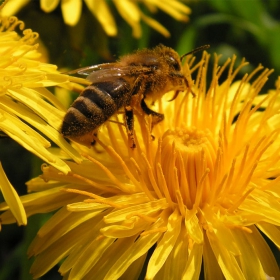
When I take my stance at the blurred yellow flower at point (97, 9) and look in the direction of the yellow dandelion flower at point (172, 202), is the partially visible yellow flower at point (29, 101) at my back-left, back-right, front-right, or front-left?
front-right

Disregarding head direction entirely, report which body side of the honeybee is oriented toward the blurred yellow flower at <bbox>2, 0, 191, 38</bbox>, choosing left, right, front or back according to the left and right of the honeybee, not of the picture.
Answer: left

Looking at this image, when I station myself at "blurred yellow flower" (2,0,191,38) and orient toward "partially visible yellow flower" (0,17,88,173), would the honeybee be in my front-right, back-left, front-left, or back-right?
front-left

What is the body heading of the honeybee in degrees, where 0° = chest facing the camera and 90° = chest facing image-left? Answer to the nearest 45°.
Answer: approximately 270°

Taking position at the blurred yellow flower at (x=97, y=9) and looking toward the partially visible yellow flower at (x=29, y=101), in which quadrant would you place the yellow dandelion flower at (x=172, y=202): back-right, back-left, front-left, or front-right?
front-left

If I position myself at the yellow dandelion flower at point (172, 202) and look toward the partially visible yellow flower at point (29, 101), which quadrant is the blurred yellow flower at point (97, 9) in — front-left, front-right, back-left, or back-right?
front-right
